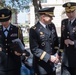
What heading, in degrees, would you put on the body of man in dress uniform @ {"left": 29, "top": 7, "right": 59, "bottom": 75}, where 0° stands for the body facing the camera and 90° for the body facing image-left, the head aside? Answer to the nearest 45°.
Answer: approximately 315°

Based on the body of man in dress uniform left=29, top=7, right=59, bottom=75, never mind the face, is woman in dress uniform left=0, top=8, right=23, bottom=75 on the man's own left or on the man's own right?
on the man's own right
